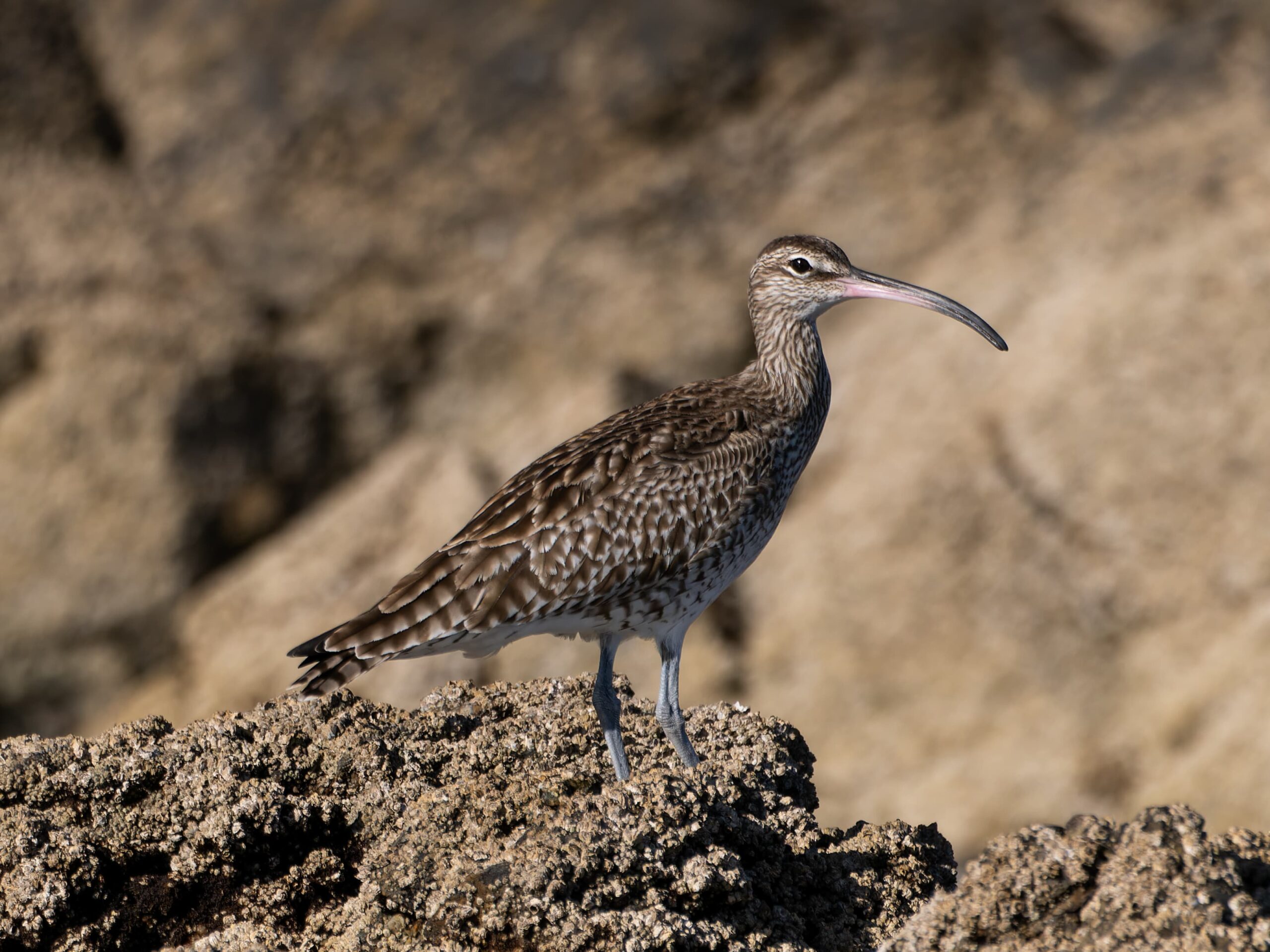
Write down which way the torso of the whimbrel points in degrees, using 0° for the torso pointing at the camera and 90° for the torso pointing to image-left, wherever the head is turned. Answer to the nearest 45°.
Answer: approximately 270°
